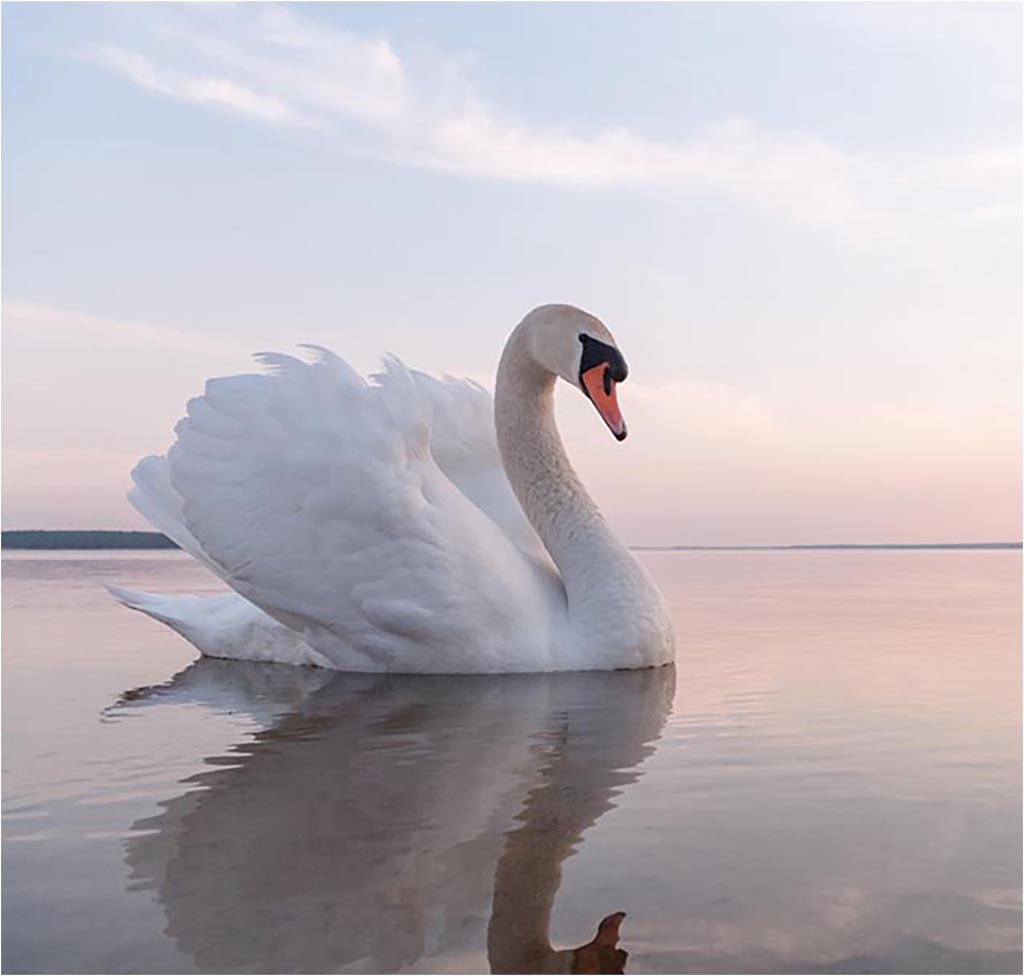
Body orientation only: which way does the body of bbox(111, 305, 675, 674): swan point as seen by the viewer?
to the viewer's right
